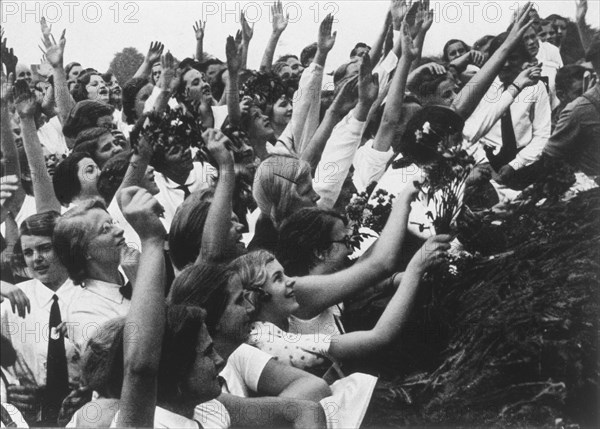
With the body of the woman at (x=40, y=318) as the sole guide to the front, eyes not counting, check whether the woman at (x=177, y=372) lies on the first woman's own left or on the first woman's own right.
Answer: on the first woman's own left

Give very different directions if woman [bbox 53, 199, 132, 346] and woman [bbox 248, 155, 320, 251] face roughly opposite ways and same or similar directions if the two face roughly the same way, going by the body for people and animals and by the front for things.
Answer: same or similar directions

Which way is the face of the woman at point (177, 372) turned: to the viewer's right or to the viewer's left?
to the viewer's right

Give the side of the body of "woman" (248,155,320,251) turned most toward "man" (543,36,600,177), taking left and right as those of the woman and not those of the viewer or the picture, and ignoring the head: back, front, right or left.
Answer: front

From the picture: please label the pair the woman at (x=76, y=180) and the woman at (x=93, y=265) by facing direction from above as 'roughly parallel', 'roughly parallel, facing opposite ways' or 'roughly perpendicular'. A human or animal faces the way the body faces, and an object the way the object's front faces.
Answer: roughly parallel

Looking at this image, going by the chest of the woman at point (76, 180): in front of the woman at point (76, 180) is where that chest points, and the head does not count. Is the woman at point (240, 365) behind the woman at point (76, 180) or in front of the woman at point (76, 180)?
in front

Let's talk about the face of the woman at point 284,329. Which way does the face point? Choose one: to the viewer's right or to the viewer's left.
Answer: to the viewer's right

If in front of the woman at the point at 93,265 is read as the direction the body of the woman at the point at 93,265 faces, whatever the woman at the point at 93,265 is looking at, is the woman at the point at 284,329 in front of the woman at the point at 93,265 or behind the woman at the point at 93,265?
in front

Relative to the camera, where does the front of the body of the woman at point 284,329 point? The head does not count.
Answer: to the viewer's right

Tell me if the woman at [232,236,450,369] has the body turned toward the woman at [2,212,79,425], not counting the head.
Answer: no

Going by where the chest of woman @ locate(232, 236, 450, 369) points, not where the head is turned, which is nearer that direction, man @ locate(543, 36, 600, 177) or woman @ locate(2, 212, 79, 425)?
the man

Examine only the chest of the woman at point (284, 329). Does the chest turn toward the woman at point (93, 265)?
no

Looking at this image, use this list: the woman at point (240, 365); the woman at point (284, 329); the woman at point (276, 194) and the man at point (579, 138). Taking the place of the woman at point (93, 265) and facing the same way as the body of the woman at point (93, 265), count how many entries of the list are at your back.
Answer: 0

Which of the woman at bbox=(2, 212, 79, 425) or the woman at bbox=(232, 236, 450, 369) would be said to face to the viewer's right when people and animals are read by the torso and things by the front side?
the woman at bbox=(232, 236, 450, 369)

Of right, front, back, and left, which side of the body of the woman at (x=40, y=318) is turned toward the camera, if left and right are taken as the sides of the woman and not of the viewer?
front

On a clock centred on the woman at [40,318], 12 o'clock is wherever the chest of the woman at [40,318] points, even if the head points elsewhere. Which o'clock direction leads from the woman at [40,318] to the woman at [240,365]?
the woman at [240,365] is roughly at 10 o'clock from the woman at [40,318].

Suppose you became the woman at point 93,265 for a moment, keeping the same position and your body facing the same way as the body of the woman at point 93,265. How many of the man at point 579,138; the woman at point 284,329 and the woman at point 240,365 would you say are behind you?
0

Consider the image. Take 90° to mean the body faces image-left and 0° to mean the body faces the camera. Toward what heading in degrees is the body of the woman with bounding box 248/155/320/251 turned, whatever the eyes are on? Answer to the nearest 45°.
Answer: approximately 270°

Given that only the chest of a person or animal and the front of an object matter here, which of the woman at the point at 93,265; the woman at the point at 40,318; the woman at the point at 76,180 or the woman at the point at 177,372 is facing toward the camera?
the woman at the point at 40,318

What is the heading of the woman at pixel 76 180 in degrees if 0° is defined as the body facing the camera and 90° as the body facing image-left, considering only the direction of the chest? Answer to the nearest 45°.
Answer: approximately 270°
